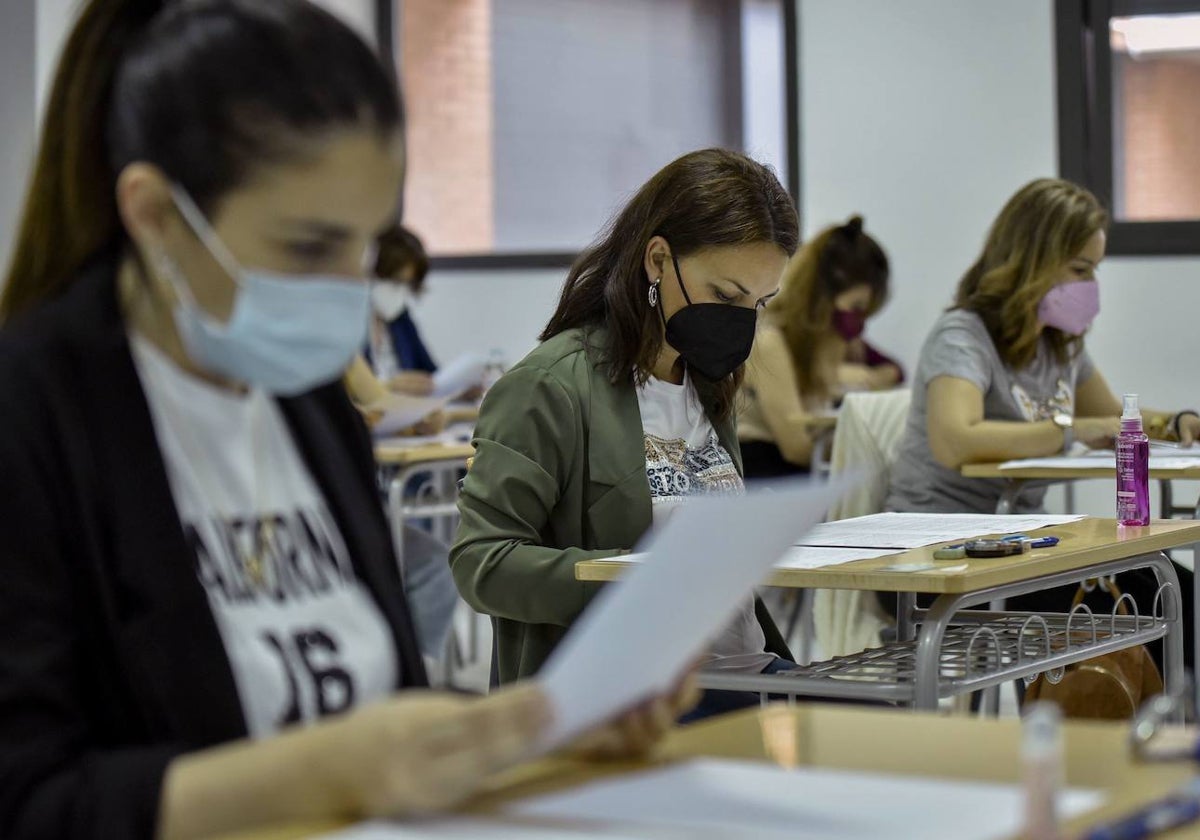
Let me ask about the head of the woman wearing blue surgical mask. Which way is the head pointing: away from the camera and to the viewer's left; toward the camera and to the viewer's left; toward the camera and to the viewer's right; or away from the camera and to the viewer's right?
toward the camera and to the viewer's right

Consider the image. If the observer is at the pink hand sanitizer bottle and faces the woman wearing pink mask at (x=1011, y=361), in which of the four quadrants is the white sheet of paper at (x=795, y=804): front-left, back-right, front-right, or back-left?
back-left

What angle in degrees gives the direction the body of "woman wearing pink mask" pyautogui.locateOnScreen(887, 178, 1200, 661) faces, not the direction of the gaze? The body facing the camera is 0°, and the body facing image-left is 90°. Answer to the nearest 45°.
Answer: approximately 315°

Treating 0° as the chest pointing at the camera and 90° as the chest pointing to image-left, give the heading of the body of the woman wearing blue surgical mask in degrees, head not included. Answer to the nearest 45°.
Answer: approximately 315°

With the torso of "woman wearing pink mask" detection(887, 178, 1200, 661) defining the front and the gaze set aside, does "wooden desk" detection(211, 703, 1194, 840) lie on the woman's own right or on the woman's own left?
on the woman's own right

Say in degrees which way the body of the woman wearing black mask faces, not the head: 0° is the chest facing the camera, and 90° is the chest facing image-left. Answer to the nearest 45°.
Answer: approximately 315°

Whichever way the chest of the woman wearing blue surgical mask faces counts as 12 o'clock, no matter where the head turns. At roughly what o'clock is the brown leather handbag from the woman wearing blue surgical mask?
The brown leather handbag is roughly at 9 o'clock from the woman wearing blue surgical mask.

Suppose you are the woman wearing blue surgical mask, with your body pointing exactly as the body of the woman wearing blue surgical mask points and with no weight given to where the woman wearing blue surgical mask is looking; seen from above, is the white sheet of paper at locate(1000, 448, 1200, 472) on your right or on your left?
on your left
